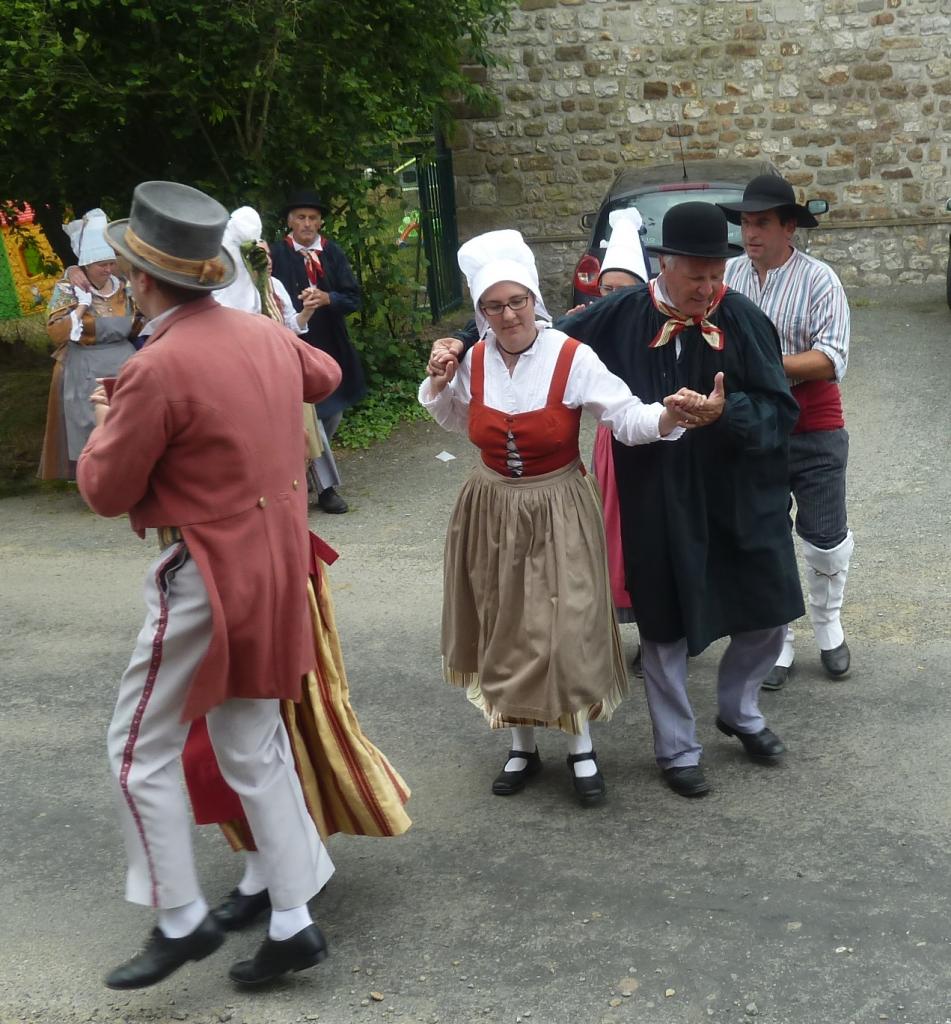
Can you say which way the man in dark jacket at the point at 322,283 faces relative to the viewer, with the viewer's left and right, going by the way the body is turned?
facing the viewer

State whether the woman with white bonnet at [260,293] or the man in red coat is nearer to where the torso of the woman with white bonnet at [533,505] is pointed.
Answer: the man in red coat

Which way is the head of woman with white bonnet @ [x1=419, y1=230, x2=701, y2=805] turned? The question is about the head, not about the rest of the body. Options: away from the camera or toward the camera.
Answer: toward the camera

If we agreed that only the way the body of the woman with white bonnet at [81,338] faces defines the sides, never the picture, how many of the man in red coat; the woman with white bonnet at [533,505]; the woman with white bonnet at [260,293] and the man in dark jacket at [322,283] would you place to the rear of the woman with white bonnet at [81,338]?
0

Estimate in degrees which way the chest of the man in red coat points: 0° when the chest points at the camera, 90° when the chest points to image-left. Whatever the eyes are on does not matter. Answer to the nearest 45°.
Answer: approximately 135°

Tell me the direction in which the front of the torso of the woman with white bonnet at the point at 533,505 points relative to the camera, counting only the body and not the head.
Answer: toward the camera

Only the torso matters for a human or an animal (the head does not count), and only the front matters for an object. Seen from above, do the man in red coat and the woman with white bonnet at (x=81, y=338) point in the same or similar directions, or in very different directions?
very different directions

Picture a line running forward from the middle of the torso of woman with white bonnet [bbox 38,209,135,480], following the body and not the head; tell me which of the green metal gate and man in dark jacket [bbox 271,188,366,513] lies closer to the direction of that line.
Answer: the man in dark jacket

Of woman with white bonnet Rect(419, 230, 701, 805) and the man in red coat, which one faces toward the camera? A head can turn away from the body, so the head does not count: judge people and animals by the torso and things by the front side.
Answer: the woman with white bonnet

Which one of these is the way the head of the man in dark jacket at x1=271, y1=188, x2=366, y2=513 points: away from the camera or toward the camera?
toward the camera

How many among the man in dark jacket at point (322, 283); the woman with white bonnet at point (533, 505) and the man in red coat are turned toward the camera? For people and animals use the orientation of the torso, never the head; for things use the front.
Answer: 2

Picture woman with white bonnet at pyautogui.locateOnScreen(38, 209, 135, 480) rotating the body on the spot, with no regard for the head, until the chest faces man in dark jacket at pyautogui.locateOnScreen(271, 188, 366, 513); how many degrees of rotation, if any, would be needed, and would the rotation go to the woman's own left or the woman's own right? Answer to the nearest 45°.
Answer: approximately 45° to the woman's own left

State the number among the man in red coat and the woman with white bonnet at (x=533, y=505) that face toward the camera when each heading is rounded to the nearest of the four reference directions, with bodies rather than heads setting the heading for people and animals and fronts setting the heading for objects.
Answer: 1

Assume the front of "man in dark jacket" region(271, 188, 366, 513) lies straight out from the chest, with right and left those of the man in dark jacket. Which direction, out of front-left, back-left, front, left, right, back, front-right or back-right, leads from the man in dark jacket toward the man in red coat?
front

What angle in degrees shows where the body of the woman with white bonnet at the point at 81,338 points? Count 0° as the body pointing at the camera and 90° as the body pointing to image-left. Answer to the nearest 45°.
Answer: approximately 315°

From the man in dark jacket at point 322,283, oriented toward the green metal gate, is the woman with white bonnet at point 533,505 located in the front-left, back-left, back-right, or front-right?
back-right

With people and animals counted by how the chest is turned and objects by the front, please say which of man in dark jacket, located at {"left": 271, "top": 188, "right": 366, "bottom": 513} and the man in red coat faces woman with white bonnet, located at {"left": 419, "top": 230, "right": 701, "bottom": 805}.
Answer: the man in dark jacket

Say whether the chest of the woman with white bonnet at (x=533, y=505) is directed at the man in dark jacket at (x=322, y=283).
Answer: no
